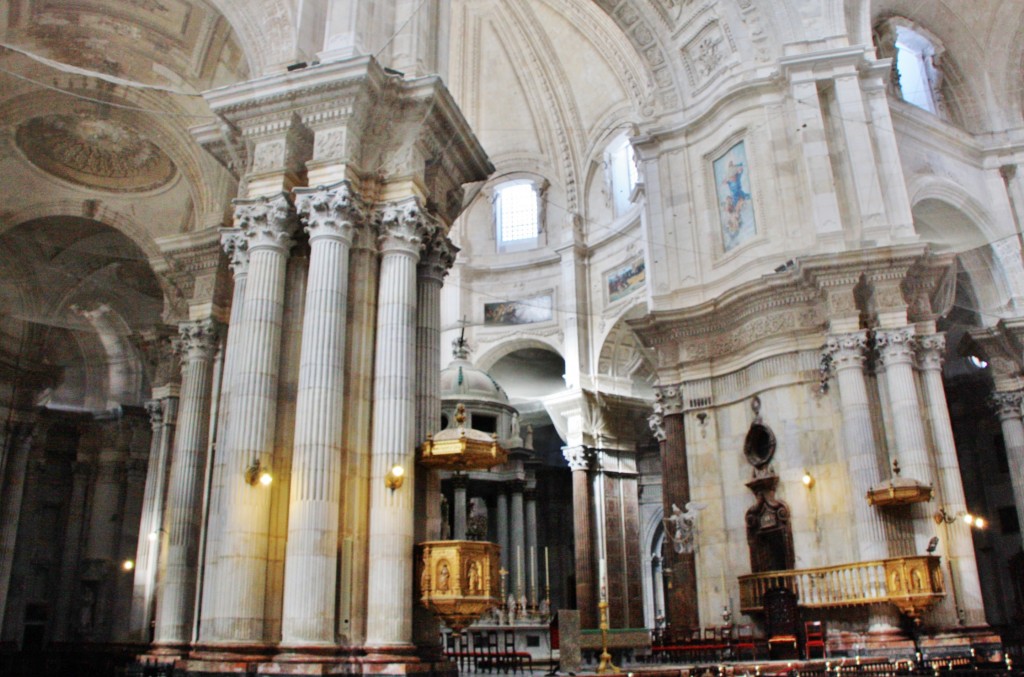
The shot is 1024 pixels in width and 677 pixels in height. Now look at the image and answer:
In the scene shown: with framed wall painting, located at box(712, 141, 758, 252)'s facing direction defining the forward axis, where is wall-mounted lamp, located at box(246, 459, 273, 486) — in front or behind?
in front

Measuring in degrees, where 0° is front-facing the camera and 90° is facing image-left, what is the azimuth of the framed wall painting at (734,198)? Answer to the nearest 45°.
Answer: approximately 45°

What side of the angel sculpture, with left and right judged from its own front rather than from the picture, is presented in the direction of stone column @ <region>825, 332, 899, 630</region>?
left

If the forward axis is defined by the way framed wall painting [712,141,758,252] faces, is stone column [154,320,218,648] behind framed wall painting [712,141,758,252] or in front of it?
in front

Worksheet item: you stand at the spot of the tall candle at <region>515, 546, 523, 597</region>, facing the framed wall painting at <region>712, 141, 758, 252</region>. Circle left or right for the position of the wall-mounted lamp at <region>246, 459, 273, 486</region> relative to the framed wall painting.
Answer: right

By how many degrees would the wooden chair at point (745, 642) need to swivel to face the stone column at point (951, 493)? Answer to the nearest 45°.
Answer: approximately 135° to its left

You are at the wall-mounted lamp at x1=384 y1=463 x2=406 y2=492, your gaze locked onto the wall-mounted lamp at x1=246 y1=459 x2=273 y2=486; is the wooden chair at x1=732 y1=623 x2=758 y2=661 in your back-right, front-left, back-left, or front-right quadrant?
back-right

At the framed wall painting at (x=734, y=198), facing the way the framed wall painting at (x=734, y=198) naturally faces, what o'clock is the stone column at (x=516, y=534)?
The stone column is roughly at 3 o'clock from the framed wall painting.

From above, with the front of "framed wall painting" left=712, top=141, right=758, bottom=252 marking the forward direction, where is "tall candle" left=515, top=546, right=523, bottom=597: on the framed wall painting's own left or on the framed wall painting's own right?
on the framed wall painting's own right

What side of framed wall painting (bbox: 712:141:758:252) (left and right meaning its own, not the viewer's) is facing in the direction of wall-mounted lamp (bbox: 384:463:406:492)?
front
